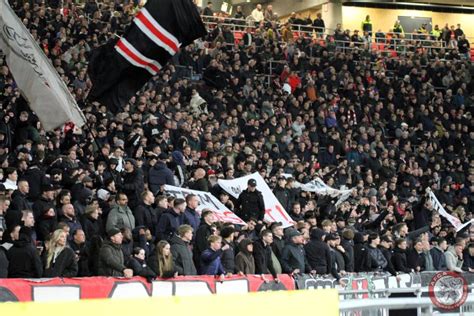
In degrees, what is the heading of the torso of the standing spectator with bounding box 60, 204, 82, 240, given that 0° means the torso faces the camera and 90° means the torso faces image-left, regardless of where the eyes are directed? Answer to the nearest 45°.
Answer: approximately 315°

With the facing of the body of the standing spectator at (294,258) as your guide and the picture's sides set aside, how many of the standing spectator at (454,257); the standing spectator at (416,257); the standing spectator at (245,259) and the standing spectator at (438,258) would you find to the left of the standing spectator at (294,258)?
3

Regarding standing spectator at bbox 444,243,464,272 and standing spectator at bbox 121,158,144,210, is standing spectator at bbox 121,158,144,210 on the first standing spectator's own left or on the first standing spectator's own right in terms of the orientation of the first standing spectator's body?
on the first standing spectator's own right

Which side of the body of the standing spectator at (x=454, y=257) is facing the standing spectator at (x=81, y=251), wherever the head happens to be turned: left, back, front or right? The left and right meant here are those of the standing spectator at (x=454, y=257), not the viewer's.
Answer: right

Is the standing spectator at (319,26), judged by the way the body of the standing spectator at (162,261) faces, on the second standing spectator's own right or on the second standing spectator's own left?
on the second standing spectator's own left

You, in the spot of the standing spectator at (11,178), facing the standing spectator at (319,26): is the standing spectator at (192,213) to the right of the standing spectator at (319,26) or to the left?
right

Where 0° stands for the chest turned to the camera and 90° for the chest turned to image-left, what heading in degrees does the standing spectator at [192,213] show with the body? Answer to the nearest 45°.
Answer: approximately 315°
